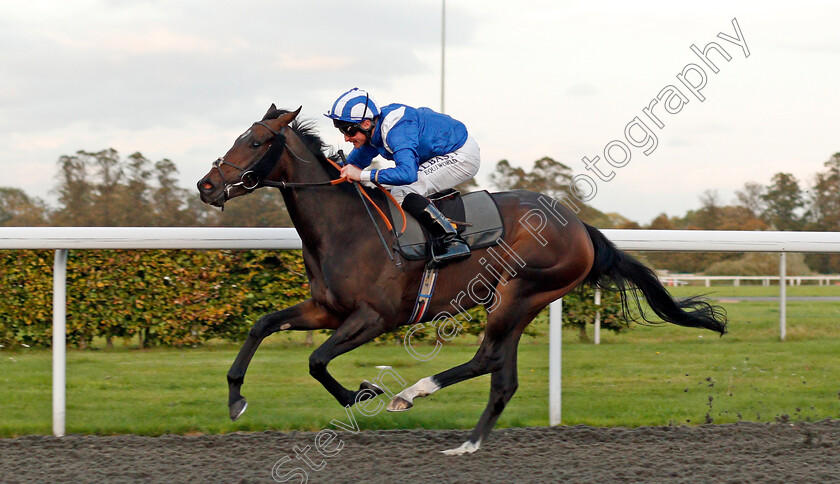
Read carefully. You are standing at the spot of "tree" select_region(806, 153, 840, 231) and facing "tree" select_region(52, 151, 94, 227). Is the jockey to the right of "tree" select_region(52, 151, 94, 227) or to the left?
left

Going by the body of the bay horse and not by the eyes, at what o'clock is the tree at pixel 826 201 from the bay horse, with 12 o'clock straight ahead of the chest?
The tree is roughly at 4 o'clock from the bay horse.

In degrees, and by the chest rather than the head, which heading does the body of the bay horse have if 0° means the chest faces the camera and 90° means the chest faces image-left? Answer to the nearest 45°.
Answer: approximately 90°

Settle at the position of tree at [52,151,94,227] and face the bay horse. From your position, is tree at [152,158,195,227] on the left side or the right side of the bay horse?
left

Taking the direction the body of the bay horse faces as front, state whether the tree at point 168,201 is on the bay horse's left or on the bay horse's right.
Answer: on the bay horse's right

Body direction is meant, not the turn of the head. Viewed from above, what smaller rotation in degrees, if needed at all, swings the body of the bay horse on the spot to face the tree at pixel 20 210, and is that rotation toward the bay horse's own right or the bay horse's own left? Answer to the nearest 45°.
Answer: approximately 45° to the bay horse's own right

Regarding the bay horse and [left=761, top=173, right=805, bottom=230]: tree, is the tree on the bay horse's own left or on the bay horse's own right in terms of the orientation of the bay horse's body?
on the bay horse's own right

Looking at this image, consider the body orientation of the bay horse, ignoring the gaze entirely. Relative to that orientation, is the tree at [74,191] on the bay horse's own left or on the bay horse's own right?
on the bay horse's own right
